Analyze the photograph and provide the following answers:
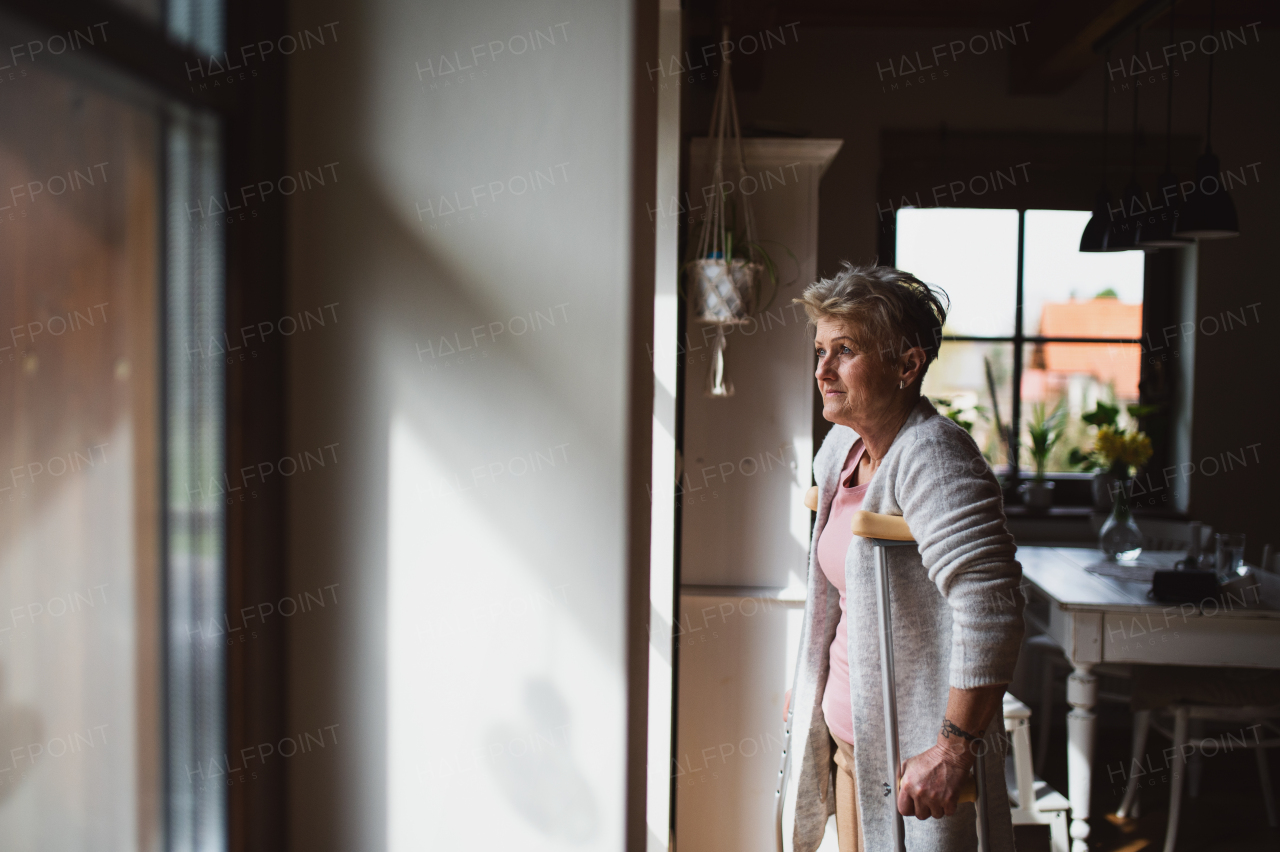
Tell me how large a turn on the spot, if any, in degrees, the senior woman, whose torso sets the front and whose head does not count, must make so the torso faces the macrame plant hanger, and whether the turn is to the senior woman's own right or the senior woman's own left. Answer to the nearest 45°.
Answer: approximately 90° to the senior woman's own right

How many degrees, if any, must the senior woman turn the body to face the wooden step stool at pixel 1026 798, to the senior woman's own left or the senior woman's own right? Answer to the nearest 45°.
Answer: approximately 135° to the senior woman's own right

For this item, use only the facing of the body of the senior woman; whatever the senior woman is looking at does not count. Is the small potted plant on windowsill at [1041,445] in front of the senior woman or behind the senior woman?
behind

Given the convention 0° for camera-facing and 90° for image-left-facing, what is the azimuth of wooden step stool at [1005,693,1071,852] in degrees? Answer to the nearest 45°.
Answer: approximately 270°

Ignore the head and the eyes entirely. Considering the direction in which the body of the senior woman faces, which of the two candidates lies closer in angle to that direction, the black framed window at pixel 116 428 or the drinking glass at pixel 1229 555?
the black framed window

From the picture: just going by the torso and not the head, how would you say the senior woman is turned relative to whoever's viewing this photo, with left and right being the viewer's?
facing the viewer and to the left of the viewer

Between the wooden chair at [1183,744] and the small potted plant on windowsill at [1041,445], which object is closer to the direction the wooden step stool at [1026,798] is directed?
the wooden chair

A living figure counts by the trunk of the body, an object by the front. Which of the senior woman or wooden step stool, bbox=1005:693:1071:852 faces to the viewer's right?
the wooden step stool

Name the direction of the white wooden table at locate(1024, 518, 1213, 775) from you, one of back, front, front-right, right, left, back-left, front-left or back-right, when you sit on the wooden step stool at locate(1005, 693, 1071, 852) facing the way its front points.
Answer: left

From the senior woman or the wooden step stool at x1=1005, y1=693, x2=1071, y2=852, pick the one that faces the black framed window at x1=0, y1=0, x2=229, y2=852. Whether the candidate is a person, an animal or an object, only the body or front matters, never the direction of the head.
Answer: the senior woman

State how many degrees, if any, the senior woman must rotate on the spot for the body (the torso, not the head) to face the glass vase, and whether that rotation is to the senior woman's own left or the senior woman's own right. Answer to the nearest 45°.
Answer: approximately 135° to the senior woman's own right

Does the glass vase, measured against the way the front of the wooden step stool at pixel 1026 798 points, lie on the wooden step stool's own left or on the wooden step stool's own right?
on the wooden step stool's own left

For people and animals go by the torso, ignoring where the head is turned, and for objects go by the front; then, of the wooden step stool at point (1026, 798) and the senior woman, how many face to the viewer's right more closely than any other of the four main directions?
1

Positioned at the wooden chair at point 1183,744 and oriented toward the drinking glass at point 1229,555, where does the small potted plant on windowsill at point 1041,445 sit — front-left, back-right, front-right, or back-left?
front-left

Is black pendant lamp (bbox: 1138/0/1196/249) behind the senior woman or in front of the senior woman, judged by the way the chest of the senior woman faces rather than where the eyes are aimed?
behind

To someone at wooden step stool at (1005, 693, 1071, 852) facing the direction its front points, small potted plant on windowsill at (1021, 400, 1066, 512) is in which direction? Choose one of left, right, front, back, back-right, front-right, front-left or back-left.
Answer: left
